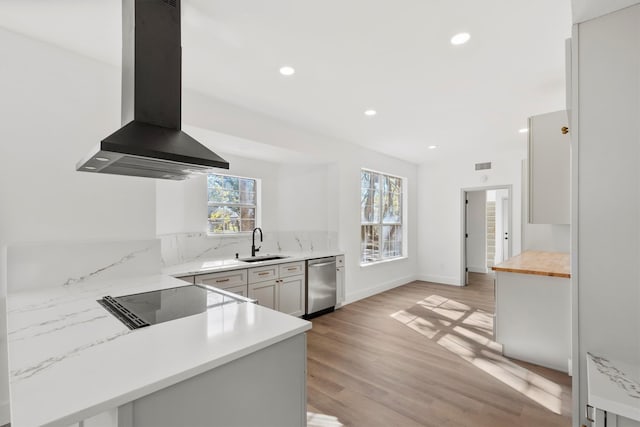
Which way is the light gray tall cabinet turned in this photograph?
to the viewer's left

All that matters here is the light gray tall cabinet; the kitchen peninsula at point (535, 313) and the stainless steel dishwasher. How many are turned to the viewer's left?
2

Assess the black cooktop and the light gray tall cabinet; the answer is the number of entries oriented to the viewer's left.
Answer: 1

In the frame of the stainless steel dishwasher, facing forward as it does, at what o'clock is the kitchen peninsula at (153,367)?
The kitchen peninsula is roughly at 2 o'clock from the stainless steel dishwasher.

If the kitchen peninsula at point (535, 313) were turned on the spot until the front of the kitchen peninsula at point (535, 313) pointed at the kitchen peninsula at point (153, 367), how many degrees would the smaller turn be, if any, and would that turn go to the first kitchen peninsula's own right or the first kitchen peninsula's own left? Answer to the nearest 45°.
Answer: approximately 90° to the first kitchen peninsula's own left

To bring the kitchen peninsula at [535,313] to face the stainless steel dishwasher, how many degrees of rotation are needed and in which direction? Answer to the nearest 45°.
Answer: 0° — it already faces it
